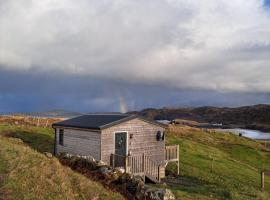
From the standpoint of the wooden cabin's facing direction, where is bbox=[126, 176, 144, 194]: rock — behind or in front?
in front

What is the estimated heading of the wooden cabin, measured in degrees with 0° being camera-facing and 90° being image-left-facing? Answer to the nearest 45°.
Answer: approximately 315°

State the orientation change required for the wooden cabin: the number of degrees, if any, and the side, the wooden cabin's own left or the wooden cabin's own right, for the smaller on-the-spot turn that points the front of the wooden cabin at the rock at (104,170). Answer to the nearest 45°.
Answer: approximately 45° to the wooden cabin's own right

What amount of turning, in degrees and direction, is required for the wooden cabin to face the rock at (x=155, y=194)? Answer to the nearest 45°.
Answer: approximately 45° to its right
